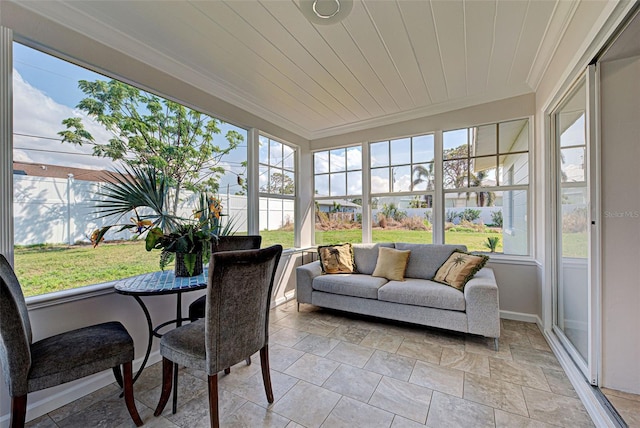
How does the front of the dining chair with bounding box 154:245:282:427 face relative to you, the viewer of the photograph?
facing away from the viewer and to the left of the viewer

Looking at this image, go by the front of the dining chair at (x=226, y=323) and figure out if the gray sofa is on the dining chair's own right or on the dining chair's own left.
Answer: on the dining chair's own right

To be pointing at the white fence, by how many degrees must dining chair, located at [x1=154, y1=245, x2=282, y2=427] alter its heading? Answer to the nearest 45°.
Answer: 0° — it already faces it

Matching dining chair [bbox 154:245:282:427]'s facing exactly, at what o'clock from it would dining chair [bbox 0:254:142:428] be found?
dining chair [bbox 0:254:142:428] is roughly at 11 o'clock from dining chair [bbox 154:245:282:427].

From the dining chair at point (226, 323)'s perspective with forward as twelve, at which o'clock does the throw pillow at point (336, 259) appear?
The throw pillow is roughly at 3 o'clock from the dining chair.

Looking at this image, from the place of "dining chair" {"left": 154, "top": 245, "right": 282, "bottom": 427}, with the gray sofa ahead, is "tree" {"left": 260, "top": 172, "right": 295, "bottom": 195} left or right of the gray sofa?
left

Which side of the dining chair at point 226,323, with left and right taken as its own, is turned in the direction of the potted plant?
front

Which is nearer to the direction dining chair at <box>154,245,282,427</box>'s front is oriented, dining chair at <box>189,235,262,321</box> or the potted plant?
the potted plant

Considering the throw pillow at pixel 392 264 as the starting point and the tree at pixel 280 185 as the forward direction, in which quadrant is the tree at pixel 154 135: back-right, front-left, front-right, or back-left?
front-left

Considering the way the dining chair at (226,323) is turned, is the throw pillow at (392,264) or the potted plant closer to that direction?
the potted plant

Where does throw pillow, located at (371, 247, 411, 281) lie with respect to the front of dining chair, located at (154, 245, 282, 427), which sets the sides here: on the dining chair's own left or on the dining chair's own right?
on the dining chair's own right
